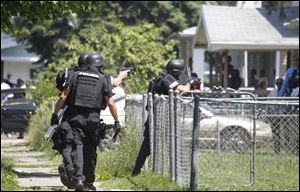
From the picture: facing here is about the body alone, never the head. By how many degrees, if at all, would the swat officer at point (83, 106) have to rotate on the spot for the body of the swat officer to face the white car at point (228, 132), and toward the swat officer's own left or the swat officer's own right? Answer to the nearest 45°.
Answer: approximately 90° to the swat officer's own right

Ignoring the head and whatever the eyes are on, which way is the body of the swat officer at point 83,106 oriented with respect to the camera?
away from the camera

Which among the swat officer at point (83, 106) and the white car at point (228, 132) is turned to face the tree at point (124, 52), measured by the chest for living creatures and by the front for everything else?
the swat officer

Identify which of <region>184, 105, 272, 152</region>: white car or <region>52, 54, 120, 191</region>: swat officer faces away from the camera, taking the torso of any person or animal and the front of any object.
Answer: the swat officer

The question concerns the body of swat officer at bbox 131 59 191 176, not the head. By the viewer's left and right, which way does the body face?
facing to the right of the viewer

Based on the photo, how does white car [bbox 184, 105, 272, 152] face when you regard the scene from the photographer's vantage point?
facing to the right of the viewer

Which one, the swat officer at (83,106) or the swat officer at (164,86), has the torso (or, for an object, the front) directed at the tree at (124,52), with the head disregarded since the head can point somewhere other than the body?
the swat officer at (83,106)
